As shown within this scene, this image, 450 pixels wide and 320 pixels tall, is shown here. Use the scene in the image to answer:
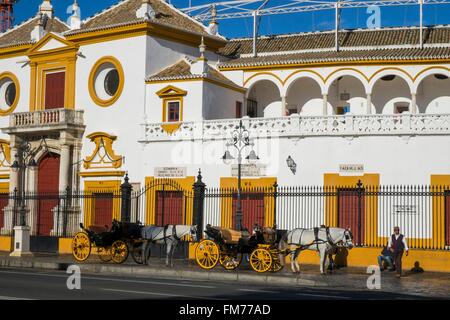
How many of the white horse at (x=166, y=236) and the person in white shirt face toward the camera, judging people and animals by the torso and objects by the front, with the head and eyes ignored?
1

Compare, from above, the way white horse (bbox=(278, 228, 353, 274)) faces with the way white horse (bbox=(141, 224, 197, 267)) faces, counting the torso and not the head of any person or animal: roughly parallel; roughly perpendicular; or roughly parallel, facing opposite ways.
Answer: roughly parallel

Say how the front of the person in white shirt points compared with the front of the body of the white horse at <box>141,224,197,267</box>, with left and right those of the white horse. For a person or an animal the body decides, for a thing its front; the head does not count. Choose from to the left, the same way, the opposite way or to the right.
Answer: to the right

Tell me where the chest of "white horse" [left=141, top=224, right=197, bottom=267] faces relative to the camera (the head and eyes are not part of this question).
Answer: to the viewer's right

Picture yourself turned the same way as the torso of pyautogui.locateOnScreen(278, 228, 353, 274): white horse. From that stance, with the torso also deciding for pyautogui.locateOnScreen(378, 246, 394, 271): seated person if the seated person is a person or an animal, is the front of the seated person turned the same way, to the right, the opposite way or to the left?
to the right

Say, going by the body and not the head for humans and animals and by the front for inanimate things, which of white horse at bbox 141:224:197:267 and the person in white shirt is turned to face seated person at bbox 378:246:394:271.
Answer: the white horse

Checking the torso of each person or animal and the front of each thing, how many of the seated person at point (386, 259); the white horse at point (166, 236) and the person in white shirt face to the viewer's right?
1

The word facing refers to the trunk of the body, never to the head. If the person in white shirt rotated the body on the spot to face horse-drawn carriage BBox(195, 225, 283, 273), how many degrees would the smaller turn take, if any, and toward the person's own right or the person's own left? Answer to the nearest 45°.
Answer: approximately 90° to the person's own right

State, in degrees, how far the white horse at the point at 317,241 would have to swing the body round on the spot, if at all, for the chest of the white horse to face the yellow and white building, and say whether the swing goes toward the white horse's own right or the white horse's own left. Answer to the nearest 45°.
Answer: approximately 90° to the white horse's own left

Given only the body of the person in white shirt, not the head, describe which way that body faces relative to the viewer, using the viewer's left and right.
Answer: facing the viewer

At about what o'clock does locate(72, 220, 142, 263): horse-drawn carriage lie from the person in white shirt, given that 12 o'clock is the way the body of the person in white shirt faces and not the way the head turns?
The horse-drawn carriage is roughly at 3 o'clock from the person in white shirt.

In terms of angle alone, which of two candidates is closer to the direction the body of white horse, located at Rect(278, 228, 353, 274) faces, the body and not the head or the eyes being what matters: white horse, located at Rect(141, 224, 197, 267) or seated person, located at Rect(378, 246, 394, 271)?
the seated person

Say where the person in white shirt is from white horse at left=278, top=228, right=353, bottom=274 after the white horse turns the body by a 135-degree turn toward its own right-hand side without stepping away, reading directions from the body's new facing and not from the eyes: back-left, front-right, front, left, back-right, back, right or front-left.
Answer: back-left

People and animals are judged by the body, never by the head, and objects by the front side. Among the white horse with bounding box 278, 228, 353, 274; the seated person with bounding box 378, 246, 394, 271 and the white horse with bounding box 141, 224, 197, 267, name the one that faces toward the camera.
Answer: the seated person
